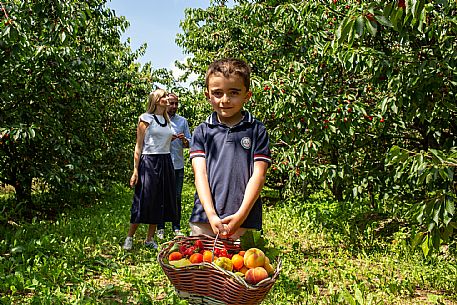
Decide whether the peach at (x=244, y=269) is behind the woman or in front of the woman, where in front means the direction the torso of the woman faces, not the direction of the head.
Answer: in front

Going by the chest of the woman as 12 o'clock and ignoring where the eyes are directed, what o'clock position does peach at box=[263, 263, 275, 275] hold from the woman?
The peach is roughly at 1 o'clock from the woman.

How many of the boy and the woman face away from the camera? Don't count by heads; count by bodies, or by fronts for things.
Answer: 0

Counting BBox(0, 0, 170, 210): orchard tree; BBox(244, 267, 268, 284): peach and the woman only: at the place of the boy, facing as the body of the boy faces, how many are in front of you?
1

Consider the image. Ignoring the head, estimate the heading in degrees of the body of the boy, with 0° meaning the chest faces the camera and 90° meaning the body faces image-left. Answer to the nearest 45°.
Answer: approximately 0°

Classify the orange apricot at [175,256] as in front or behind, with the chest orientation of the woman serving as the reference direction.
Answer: in front

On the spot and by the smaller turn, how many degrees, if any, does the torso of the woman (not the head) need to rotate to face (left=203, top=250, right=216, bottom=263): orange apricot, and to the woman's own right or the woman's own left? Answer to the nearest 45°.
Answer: approximately 45° to the woman's own right

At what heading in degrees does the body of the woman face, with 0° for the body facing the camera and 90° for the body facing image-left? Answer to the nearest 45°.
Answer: approximately 315°

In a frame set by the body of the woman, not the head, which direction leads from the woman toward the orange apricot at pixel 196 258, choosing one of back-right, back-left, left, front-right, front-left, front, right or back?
front-right

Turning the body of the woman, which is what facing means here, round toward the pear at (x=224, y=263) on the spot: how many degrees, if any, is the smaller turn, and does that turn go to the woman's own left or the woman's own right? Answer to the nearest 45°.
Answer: approximately 45° to the woman's own right

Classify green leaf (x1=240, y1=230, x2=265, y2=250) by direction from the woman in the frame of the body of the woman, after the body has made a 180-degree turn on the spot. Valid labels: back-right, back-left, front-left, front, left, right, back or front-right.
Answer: back-left
